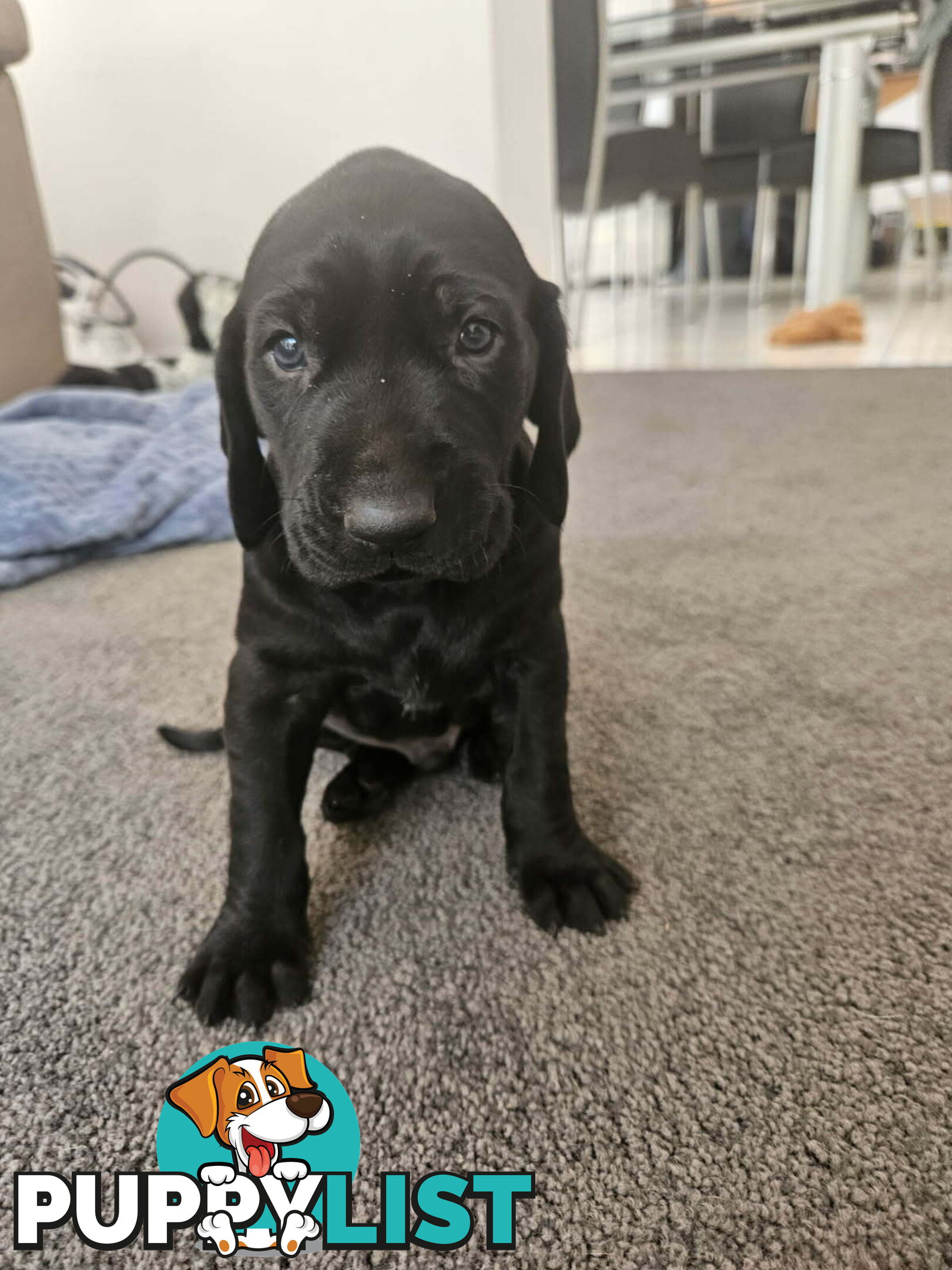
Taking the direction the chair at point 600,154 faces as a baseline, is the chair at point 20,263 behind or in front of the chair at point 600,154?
behind

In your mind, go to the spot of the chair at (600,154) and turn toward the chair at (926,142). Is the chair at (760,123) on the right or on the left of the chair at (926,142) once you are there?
left

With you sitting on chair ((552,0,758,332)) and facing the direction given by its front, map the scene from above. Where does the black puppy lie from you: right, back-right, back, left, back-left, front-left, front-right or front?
back-right

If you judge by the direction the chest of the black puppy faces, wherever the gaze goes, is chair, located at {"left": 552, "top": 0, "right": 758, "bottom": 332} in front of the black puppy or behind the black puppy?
behind

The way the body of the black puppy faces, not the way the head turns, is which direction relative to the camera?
toward the camera

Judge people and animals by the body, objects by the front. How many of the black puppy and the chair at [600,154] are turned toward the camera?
1

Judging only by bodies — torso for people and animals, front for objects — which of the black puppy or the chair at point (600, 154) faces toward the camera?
the black puppy

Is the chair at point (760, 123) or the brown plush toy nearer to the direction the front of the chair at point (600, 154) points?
the chair

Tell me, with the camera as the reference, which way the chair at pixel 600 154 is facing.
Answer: facing away from the viewer and to the right of the viewer
